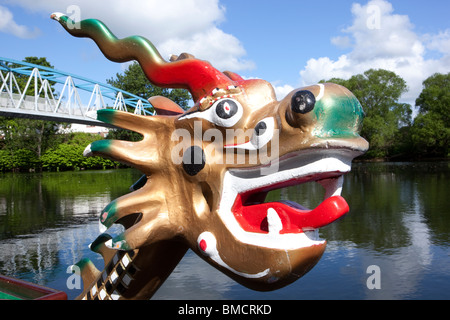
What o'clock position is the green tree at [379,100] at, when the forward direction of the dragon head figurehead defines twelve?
The green tree is roughly at 10 o'clock from the dragon head figurehead.

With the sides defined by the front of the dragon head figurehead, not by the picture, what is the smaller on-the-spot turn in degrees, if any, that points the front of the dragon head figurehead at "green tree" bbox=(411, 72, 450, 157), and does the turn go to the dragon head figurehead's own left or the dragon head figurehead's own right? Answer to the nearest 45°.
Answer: approximately 45° to the dragon head figurehead's own left

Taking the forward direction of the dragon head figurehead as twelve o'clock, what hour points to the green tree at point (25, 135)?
The green tree is roughly at 8 o'clock from the dragon head figurehead.

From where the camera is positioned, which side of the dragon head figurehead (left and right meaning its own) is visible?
right
